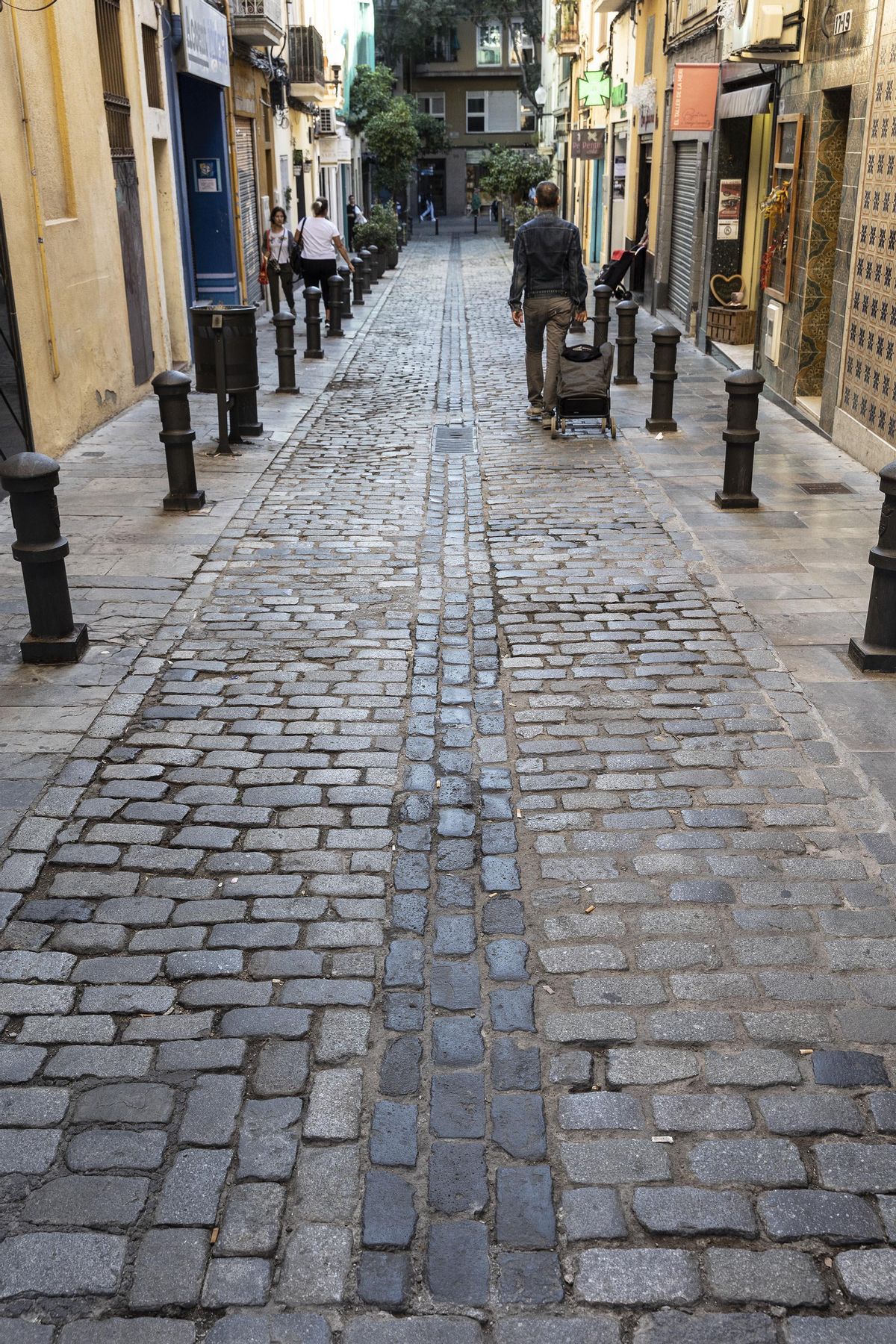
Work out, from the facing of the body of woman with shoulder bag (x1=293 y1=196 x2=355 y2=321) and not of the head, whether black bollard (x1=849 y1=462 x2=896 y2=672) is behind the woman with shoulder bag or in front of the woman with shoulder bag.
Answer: behind

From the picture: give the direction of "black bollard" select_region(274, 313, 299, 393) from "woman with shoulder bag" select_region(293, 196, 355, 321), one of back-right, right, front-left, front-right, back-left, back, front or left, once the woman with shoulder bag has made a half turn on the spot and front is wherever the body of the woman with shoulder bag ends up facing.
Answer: front

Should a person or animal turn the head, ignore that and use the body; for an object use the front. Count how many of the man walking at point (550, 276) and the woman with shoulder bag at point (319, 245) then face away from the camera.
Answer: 2

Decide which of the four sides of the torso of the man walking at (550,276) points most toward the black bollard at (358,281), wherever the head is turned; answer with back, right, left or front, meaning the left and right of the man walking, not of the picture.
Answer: front

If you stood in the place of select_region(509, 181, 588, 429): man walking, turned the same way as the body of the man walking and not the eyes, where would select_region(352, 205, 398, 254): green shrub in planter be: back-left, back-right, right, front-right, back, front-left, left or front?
front

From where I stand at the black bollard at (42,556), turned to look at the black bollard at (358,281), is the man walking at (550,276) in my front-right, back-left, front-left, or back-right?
front-right

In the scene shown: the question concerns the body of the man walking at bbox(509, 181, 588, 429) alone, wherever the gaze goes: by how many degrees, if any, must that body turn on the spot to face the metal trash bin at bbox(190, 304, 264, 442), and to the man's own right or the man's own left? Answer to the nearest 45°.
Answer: approximately 135° to the man's own left

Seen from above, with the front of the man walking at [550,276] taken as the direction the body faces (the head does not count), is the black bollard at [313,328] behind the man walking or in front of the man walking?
in front

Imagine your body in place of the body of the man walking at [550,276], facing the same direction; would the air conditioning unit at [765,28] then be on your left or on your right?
on your right

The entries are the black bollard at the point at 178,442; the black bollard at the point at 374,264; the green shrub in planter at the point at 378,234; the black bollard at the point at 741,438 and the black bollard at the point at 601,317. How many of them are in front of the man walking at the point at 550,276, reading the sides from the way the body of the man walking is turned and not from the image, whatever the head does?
3

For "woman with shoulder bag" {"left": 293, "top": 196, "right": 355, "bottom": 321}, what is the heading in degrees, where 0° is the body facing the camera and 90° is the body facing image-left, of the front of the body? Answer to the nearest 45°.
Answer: approximately 180°

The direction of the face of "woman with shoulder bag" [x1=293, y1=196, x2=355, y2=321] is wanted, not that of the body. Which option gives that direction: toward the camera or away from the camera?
away from the camera

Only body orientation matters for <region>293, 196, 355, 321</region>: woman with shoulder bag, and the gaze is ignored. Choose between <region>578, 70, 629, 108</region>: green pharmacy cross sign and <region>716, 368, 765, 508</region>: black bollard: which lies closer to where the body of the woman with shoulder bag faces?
the green pharmacy cross sign

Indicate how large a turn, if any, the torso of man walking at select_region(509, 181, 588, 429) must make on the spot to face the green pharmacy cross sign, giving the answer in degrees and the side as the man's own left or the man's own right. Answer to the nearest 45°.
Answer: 0° — they already face it

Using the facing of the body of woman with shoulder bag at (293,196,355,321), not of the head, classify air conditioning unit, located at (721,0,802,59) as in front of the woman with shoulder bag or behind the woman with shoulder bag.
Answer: behind

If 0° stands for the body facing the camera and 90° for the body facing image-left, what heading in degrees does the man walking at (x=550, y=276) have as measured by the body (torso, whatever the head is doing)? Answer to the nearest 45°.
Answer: approximately 180°

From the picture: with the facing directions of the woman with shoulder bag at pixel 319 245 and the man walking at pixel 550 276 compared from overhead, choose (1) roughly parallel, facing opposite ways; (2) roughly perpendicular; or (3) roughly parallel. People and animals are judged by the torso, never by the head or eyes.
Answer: roughly parallel
